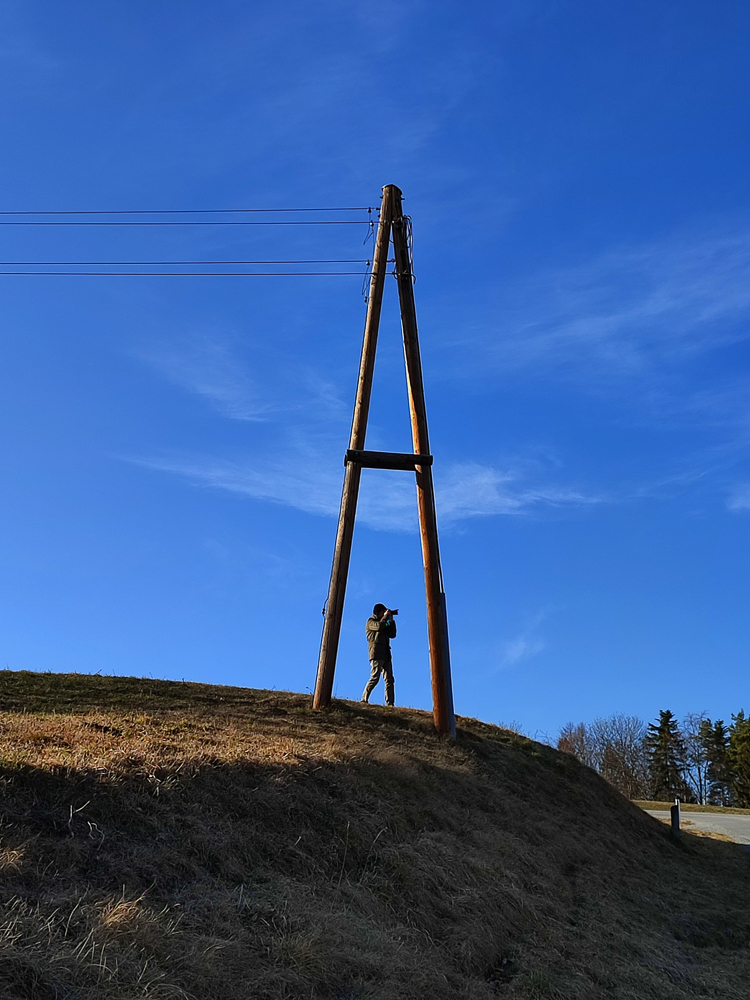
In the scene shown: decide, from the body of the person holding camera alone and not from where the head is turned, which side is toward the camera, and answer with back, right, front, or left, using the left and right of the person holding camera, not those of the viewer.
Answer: right
